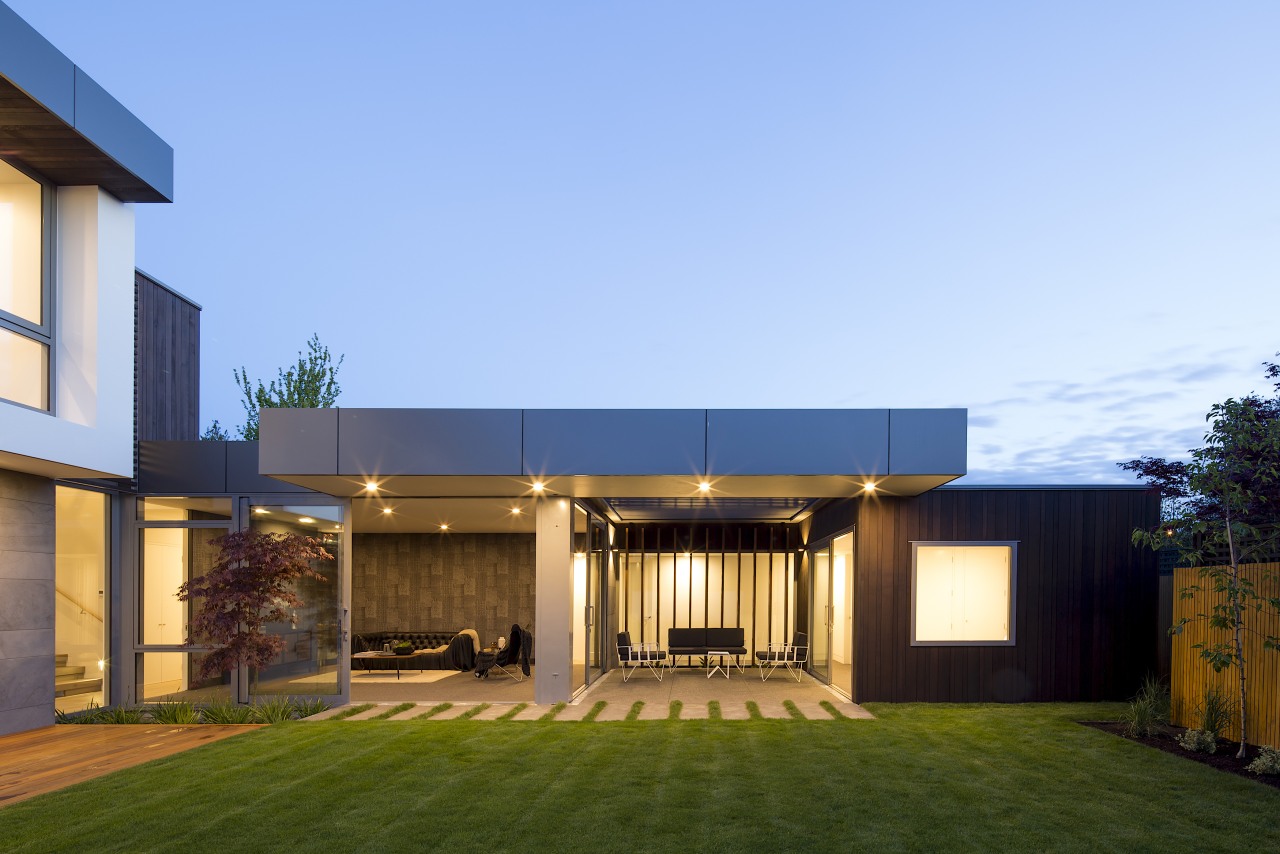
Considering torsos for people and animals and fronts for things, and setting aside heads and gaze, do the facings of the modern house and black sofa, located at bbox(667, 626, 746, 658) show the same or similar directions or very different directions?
same or similar directions

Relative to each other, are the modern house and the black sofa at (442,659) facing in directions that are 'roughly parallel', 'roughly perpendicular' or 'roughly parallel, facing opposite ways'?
roughly parallel

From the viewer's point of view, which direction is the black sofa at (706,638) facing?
toward the camera

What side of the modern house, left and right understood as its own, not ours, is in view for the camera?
front

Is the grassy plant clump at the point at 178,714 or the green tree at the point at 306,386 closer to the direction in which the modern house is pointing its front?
the grassy plant clump

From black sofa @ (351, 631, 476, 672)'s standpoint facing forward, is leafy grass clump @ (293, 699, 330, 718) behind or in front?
in front

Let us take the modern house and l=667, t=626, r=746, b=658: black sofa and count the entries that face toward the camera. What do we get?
2

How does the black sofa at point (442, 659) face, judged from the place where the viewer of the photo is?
facing the viewer
